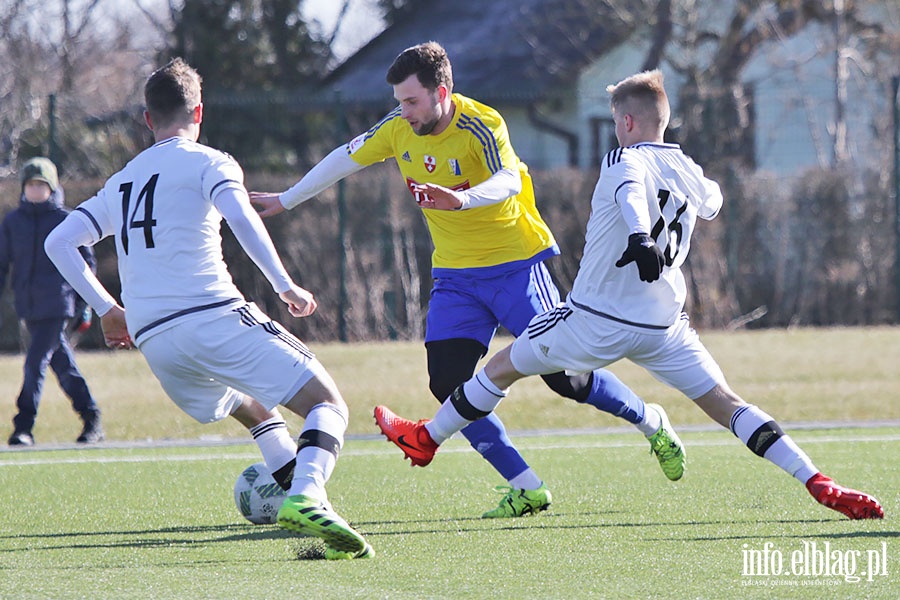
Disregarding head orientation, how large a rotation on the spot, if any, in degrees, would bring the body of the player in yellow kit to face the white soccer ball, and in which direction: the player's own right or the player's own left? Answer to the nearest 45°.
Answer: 0° — they already face it

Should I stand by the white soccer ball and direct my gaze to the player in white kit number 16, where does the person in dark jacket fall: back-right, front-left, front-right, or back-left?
back-left

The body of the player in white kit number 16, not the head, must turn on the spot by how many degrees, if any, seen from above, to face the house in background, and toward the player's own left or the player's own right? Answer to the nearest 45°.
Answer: approximately 45° to the player's own right

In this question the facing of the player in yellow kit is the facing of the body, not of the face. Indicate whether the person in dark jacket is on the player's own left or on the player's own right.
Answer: on the player's own right

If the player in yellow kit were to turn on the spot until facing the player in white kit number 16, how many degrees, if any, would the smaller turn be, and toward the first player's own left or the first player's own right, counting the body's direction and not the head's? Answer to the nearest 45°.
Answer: approximately 90° to the first player's own left

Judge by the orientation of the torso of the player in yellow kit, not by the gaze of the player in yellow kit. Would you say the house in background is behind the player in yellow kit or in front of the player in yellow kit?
behind

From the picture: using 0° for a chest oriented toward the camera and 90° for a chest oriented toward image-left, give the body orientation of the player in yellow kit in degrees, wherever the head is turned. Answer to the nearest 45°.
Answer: approximately 45°

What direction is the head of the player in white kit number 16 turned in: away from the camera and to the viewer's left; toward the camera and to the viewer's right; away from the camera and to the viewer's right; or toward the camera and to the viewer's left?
away from the camera and to the viewer's left

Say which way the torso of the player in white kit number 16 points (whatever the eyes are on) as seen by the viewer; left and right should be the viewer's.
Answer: facing away from the viewer and to the left of the viewer

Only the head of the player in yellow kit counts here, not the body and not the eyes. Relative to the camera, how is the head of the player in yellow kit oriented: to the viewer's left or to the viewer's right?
to the viewer's left
